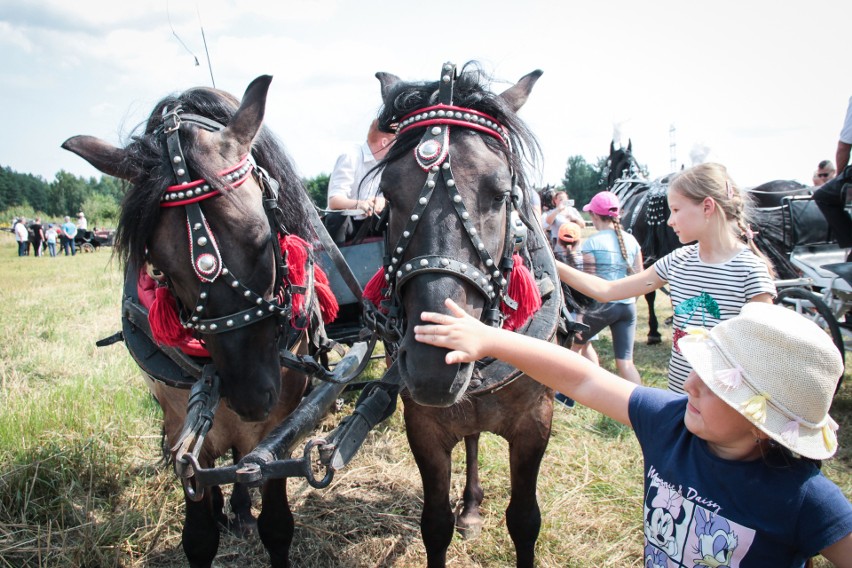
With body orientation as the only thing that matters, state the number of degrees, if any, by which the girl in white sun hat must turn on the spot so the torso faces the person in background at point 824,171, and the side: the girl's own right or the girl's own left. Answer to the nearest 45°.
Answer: approximately 135° to the girl's own right

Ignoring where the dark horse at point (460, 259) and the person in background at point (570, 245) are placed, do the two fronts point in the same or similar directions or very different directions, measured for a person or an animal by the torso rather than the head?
very different directions

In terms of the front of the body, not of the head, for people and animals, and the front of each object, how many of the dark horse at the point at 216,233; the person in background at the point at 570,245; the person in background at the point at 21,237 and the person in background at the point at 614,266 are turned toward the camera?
1

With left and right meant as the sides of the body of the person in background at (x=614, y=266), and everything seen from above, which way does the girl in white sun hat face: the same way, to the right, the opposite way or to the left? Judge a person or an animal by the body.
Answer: to the left

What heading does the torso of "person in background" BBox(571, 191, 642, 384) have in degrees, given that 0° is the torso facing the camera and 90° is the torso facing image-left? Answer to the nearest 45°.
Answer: approximately 135°

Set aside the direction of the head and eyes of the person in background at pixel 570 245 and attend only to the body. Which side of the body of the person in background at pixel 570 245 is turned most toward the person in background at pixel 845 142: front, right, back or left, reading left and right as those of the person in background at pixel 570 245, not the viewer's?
right

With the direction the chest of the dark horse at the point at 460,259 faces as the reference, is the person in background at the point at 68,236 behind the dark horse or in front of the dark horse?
behind

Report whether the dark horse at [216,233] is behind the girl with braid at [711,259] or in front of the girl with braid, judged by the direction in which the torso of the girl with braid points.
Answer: in front

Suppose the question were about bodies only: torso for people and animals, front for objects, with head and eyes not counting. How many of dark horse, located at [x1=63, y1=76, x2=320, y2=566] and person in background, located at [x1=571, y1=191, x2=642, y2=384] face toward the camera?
1

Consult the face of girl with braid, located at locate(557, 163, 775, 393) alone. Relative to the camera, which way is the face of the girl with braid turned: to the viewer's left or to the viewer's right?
to the viewer's left

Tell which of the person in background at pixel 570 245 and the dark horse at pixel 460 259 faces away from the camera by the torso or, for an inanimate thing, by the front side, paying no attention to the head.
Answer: the person in background

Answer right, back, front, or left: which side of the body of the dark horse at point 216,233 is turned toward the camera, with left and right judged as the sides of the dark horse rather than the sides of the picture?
front

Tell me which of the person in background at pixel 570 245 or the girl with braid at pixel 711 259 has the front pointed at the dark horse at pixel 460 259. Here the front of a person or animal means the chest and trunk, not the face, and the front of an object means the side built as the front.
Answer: the girl with braid

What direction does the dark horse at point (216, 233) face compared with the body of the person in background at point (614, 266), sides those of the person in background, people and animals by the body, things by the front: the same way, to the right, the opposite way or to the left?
the opposite way

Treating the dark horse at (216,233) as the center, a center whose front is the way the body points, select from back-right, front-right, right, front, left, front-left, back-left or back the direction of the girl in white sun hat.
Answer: front-left

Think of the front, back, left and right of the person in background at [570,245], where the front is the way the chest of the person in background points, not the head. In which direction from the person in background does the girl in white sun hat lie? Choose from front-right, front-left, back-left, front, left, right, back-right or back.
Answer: back
